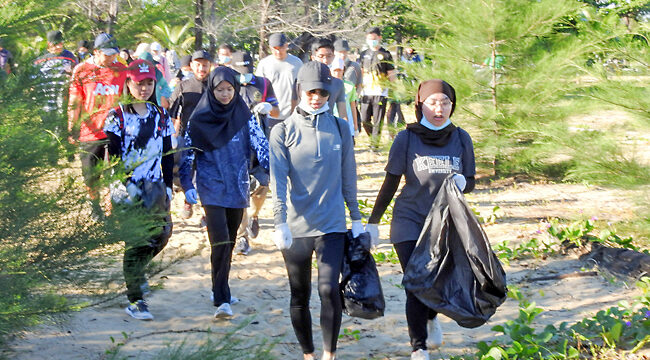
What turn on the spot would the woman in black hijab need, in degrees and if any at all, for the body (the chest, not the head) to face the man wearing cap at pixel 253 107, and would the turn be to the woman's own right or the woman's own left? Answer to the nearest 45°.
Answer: approximately 180°

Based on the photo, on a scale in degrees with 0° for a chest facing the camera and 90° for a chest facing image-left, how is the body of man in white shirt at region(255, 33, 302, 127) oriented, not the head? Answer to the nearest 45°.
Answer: approximately 0°

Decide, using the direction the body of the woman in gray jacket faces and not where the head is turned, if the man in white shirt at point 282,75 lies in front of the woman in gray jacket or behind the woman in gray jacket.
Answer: behind

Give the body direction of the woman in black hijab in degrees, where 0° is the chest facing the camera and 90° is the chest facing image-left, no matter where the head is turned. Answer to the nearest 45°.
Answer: approximately 0°

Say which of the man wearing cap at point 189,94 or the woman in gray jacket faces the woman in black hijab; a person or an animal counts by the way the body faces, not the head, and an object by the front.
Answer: the man wearing cap

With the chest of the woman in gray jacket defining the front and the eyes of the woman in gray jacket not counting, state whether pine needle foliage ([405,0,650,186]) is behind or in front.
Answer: behind

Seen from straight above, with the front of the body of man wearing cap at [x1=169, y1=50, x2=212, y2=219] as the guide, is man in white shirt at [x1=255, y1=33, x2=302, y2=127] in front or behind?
behind

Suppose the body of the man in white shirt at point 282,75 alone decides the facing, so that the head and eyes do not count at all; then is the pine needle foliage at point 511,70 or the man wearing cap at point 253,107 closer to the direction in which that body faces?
the man wearing cap
